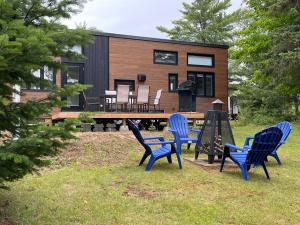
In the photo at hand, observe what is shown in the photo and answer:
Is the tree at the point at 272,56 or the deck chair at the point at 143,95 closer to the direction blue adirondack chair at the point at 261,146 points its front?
the deck chair

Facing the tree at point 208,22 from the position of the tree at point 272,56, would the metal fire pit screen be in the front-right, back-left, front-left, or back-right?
back-left

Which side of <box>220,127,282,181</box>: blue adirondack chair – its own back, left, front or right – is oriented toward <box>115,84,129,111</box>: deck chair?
front

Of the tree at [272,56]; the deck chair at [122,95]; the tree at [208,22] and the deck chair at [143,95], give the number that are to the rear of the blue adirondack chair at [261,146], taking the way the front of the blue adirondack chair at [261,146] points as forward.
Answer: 0

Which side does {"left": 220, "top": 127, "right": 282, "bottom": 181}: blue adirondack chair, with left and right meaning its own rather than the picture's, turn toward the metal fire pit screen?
front

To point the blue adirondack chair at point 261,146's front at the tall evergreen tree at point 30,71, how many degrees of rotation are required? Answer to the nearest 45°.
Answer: approximately 90° to its left

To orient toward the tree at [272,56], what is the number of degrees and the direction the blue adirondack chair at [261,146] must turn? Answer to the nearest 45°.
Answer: approximately 45° to its right

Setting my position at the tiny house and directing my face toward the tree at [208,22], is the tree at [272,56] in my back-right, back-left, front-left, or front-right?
front-right

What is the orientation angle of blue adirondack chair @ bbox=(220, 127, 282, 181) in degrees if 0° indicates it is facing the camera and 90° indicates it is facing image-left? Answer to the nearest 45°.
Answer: approximately 135°

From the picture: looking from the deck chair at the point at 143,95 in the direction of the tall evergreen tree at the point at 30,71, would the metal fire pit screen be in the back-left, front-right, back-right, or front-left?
front-left

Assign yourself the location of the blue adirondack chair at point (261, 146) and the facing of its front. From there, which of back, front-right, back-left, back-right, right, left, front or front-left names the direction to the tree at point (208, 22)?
front-right

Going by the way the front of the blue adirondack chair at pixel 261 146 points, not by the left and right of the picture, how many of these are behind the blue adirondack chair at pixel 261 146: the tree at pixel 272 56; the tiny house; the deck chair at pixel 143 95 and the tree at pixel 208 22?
0
